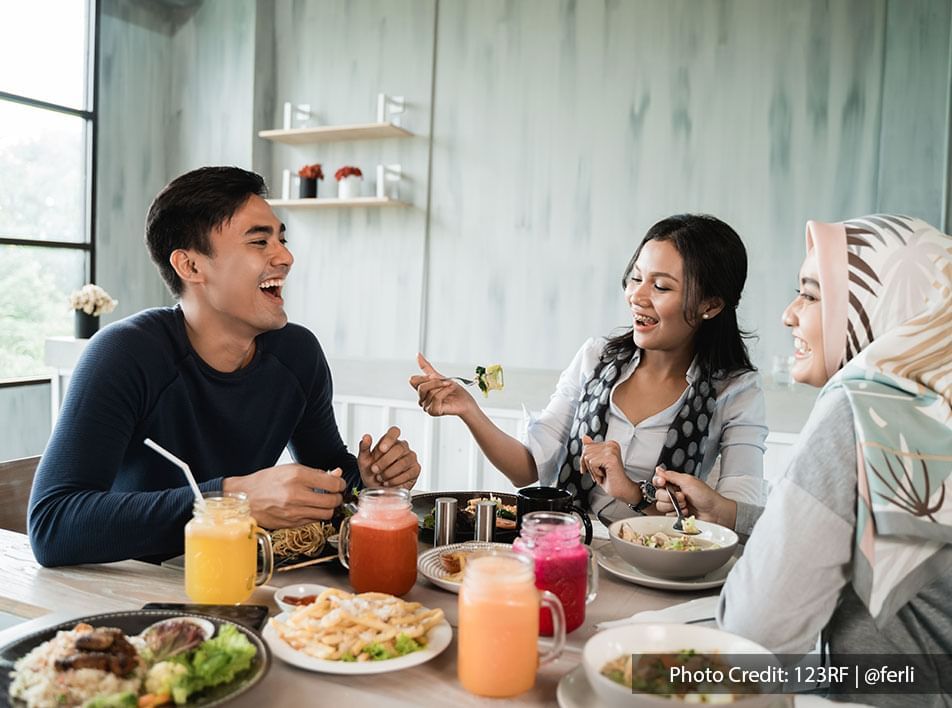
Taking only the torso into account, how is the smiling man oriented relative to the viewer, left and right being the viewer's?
facing the viewer and to the right of the viewer

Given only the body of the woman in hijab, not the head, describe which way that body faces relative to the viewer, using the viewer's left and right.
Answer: facing to the left of the viewer

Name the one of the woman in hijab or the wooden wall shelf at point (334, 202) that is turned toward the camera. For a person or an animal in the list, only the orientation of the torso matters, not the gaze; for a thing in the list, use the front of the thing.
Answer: the wooden wall shelf

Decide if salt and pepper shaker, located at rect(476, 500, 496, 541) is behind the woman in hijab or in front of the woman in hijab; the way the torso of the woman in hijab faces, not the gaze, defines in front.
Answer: in front

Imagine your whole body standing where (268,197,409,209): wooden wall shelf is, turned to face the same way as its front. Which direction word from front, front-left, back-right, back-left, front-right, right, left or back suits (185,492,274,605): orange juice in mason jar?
front

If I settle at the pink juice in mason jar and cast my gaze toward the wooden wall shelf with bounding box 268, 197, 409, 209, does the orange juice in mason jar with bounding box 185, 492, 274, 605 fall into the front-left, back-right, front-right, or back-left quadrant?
front-left

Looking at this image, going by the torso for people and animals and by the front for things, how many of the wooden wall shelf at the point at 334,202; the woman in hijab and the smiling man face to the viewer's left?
1

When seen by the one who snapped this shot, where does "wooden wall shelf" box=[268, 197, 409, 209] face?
facing the viewer

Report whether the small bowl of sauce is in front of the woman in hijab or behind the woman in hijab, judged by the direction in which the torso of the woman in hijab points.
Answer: in front

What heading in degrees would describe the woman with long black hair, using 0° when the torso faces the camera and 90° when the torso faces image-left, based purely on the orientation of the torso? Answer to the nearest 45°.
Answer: approximately 45°

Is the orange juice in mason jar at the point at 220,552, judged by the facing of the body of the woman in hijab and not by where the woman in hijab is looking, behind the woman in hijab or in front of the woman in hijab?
in front

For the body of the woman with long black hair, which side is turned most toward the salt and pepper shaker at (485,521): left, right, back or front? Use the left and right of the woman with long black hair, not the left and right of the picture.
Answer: front

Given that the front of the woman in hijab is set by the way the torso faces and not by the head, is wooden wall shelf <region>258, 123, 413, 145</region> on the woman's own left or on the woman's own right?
on the woman's own right

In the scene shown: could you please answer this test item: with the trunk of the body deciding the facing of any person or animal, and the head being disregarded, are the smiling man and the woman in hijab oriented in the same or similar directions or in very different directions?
very different directions

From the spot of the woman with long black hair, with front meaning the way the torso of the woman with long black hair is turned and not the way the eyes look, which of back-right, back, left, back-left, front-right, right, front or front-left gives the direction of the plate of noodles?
front

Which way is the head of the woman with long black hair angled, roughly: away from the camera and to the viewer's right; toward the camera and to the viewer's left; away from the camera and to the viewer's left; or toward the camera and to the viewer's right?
toward the camera and to the viewer's left
